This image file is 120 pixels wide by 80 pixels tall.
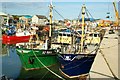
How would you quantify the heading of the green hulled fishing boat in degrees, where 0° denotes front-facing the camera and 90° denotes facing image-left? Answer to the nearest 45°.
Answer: approximately 45°
